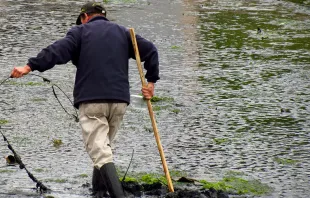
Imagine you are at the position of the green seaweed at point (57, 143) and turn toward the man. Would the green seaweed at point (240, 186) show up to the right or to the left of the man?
left

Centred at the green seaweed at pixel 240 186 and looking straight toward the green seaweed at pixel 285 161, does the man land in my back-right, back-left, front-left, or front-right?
back-left

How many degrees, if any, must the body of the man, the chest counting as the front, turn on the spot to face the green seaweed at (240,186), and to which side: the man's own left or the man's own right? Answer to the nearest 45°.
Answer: approximately 90° to the man's own right

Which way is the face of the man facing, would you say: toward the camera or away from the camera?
away from the camera

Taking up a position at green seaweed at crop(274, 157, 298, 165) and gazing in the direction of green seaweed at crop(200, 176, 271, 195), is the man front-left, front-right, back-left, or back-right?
front-right

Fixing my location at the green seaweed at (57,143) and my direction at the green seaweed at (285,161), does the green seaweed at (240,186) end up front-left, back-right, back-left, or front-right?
front-right

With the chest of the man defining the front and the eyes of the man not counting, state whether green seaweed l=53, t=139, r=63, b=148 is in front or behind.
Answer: in front

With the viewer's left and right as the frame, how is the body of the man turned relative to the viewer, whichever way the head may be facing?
facing away from the viewer
